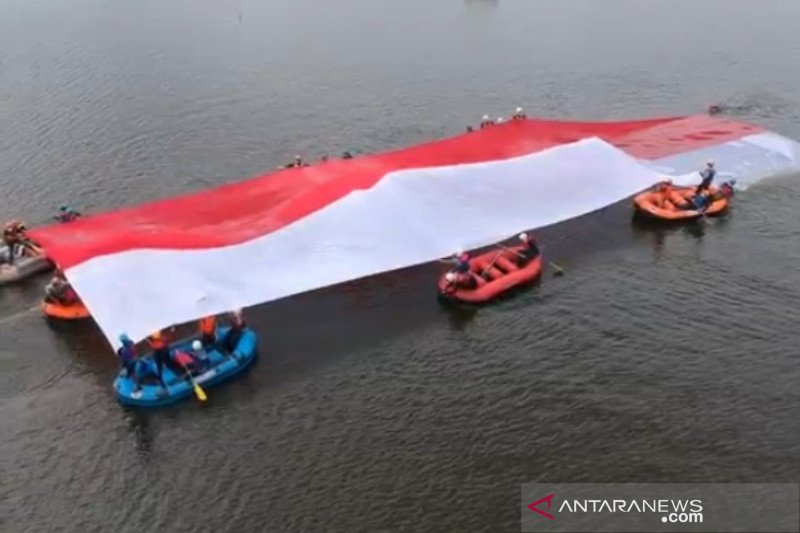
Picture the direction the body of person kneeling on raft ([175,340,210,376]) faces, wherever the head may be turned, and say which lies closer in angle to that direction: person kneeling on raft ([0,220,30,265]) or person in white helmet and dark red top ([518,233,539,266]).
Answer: the person kneeling on raft

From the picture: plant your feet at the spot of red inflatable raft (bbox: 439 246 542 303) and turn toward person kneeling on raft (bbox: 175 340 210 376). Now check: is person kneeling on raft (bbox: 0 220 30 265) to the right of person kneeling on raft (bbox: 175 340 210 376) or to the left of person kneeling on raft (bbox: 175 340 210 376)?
right

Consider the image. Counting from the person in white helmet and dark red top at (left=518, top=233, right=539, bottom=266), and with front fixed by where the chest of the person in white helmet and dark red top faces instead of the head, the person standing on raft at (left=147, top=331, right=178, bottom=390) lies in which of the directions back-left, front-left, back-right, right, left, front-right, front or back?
front-left

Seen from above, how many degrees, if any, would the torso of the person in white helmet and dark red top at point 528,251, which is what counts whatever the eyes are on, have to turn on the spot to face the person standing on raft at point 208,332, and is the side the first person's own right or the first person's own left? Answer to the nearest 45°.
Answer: approximately 45° to the first person's own left
